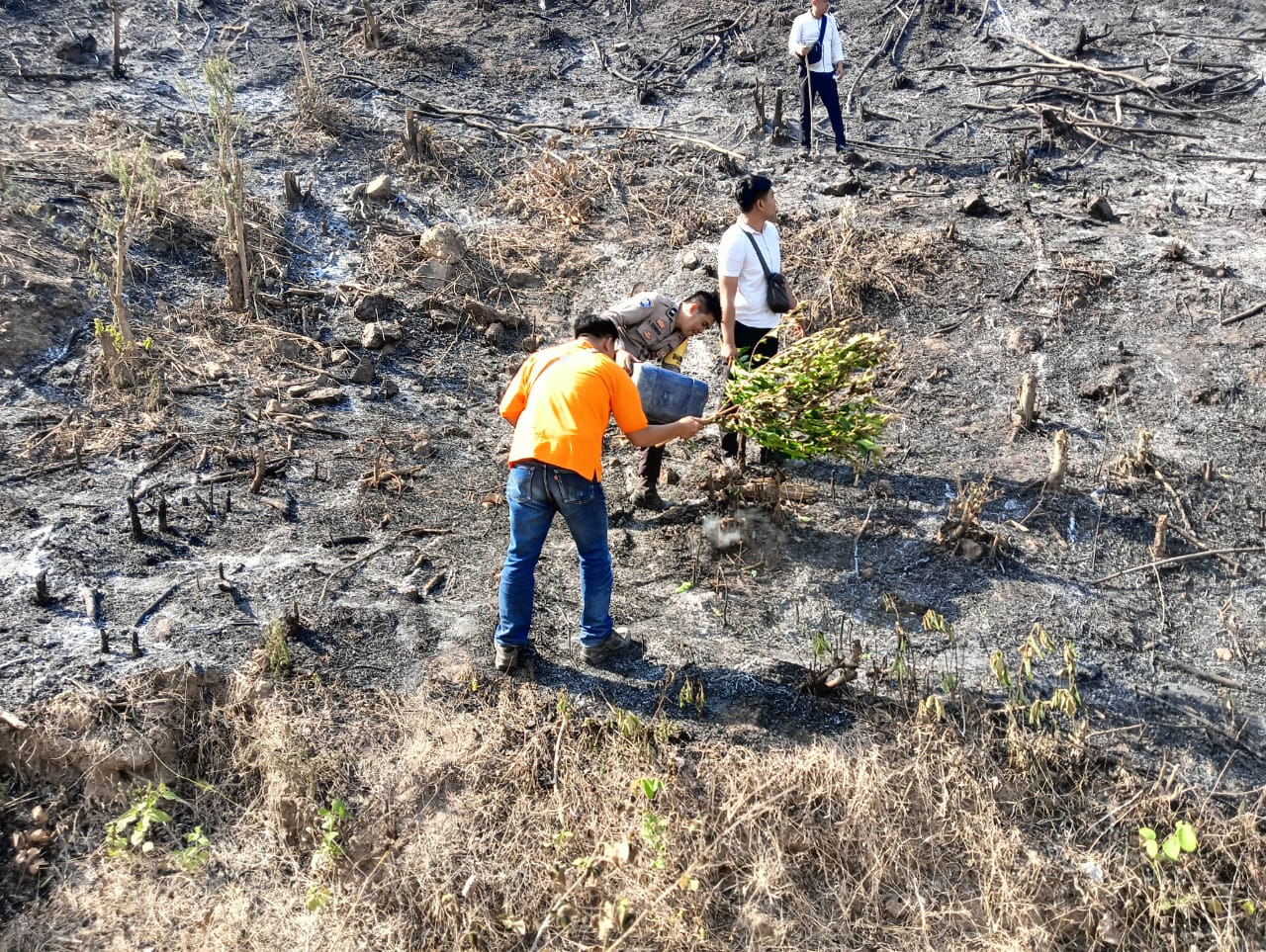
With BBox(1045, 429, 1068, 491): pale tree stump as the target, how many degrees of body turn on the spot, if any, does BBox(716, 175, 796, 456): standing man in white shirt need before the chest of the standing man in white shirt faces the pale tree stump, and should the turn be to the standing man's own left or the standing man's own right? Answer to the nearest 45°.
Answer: approximately 45° to the standing man's own left

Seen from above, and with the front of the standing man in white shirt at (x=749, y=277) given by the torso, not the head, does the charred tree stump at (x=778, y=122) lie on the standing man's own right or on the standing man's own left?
on the standing man's own left

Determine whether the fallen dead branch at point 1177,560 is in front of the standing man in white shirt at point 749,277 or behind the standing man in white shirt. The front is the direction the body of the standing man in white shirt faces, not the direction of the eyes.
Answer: in front

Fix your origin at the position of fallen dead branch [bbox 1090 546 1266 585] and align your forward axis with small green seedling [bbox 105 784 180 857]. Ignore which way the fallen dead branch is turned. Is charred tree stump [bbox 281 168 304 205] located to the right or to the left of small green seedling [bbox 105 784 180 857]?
right

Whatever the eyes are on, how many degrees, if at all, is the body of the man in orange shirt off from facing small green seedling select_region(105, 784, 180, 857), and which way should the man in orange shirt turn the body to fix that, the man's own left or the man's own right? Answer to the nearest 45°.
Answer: approximately 135° to the man's own left

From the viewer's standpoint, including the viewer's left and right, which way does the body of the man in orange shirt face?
facing away from the viewer and to the right of the viewer

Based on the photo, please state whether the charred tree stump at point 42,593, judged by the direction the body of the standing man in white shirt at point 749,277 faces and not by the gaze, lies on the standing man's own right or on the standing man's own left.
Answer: on the standing man's own right

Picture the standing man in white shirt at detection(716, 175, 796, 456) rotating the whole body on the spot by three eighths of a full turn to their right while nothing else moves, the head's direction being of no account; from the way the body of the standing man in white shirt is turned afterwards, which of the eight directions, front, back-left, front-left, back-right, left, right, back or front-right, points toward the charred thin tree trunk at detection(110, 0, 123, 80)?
front-right

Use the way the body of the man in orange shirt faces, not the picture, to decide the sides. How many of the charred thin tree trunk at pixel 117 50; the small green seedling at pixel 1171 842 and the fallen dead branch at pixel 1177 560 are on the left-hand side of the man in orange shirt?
1

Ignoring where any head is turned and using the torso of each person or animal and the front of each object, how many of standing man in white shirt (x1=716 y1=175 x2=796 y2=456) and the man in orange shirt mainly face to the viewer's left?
0

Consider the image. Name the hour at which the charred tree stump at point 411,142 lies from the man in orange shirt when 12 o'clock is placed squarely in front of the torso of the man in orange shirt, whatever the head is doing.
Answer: The charred tree stump is roughly at 10 o'clock from the man in orange shirt.

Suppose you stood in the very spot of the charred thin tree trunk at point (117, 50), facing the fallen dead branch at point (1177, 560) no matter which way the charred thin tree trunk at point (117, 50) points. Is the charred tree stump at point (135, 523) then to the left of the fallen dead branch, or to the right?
right

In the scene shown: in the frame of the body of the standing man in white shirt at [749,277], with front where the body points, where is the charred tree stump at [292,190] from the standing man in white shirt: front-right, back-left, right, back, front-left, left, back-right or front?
back

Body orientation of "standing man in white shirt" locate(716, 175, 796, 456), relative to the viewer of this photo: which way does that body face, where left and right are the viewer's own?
facing the viewer and to the right of the viewer
